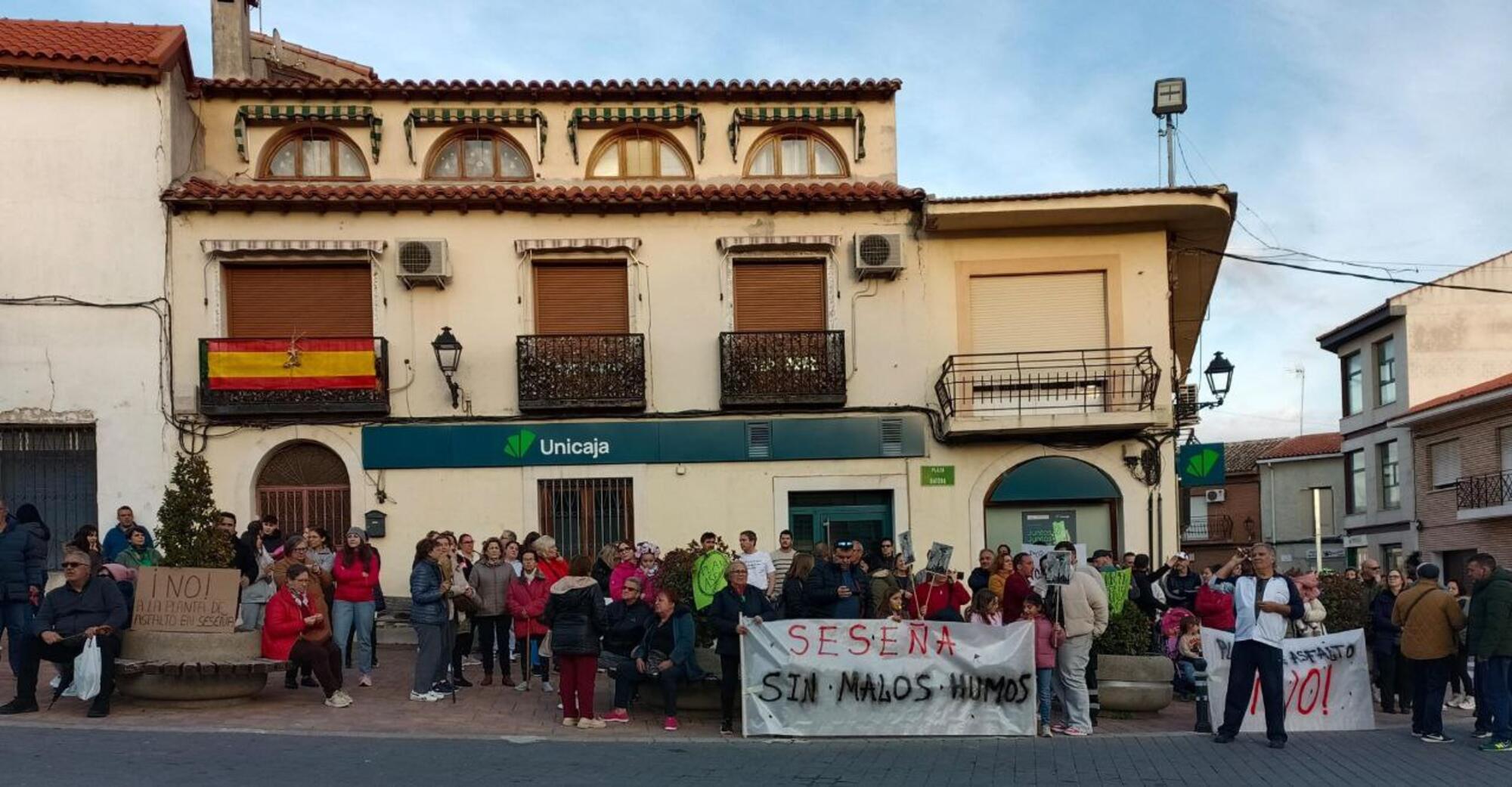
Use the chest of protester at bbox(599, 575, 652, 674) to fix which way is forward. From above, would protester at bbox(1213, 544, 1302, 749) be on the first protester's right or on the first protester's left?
on the first protester's left

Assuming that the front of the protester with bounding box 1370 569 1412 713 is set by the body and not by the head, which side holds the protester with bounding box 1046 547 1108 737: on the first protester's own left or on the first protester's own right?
on the first protester's own right

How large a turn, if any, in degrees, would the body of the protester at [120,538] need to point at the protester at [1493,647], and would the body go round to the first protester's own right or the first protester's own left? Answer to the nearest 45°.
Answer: approximately 45° to the first protester's own left
